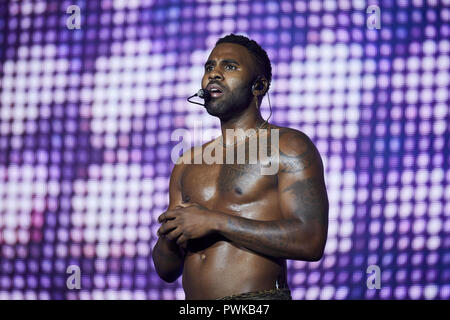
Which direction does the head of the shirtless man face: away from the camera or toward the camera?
toward the camera
